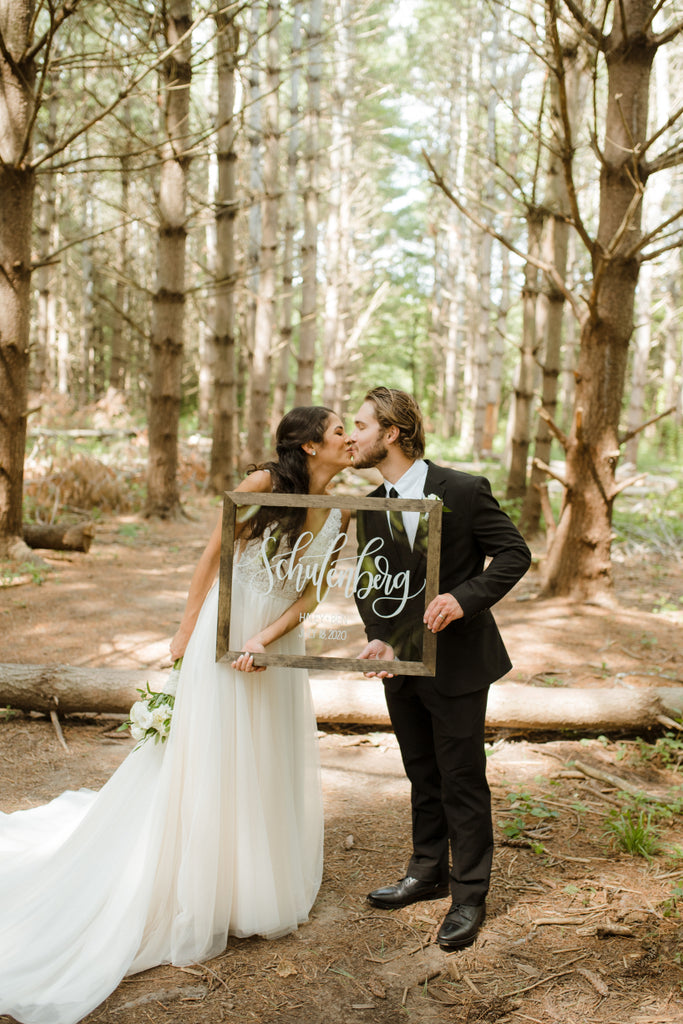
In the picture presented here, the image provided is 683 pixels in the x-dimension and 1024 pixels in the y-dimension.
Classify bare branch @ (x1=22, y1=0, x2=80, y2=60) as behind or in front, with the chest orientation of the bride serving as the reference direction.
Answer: behind

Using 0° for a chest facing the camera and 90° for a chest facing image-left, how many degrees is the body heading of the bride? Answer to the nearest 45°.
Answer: approximately 315°

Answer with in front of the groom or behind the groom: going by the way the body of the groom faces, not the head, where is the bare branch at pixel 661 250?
behind

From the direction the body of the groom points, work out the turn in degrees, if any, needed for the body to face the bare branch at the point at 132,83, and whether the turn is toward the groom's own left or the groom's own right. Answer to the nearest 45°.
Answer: approximately 90° to the groom's own right

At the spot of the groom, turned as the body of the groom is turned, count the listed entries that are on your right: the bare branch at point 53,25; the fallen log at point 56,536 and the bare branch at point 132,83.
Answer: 3

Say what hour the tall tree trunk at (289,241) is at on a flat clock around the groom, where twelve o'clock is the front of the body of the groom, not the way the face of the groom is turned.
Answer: The tall tree trunk is roughly at 4 o'clock from the groom.

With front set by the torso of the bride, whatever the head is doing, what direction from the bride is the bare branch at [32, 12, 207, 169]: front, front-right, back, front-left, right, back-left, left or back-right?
back-left

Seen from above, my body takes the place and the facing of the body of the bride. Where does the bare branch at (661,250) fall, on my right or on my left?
on my left

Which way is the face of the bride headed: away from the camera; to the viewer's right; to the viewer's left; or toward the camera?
to the viewer's right

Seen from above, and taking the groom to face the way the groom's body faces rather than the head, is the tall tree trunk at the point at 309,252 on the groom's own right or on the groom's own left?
on the groom's own right

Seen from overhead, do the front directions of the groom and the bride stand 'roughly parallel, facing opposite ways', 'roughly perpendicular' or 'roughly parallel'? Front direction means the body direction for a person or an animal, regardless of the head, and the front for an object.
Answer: roughly perpendicular
